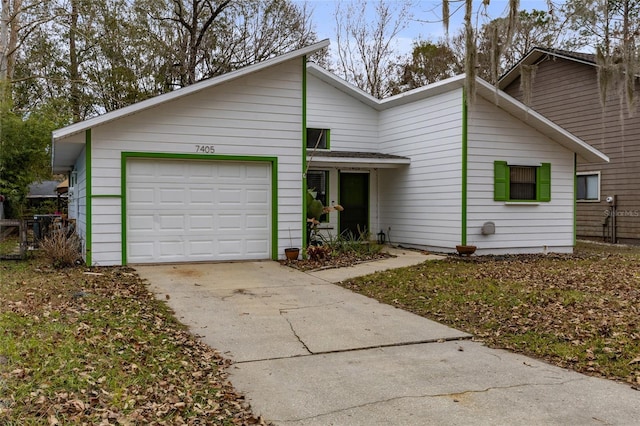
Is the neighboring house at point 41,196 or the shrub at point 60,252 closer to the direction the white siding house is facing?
the shrub

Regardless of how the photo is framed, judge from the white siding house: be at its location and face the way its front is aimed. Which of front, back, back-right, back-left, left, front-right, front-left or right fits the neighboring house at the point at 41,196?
back-right

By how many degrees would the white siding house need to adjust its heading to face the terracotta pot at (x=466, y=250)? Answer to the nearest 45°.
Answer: approximately 90° to its left

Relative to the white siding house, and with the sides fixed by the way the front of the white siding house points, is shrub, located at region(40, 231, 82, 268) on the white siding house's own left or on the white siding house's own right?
on the white siding house's own right

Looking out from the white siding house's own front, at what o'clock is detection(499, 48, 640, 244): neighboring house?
The neighboring house is roughly at 8 o'clock from the white siding house.

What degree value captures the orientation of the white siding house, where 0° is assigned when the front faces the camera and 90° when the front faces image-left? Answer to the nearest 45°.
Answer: approximately 0°

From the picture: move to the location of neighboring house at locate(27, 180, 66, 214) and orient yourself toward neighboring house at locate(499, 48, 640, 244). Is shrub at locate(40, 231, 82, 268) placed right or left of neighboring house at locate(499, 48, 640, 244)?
right
